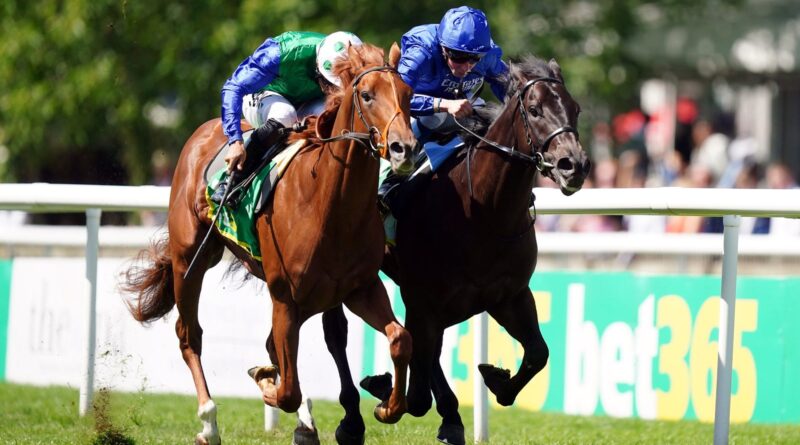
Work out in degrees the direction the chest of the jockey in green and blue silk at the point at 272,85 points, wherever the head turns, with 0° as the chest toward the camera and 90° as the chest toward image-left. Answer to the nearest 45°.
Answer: approximately 315°

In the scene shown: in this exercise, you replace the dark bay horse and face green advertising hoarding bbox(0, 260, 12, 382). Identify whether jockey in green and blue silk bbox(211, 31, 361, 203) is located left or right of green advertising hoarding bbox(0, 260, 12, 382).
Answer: left

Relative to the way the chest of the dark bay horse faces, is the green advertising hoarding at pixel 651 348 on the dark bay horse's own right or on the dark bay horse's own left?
on the dark bay horse's own left

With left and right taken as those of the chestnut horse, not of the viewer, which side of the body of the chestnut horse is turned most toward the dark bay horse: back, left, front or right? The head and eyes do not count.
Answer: left

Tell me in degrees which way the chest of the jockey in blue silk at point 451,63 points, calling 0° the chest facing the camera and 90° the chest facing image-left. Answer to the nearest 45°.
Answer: approximately 315°

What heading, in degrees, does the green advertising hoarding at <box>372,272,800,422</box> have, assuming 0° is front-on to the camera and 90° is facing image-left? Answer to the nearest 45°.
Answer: approximately 0°

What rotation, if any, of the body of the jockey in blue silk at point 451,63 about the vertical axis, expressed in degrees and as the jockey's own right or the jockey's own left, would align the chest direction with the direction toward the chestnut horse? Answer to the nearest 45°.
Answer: approximately 90° to the jockey's own right

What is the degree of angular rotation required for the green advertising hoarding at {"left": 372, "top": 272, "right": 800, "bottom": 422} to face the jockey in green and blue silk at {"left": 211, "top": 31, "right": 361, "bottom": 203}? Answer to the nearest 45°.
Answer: approximately 45° to its right
